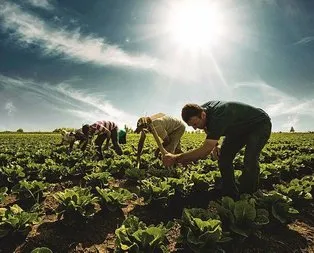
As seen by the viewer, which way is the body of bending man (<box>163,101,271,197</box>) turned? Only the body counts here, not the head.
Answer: to the viewer's left

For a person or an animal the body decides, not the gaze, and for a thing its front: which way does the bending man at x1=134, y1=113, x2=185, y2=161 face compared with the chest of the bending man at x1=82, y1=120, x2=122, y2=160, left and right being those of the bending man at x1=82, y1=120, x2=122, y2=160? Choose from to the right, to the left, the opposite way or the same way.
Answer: the same way

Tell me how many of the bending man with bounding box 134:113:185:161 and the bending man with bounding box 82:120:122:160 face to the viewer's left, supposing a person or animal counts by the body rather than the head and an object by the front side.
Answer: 2

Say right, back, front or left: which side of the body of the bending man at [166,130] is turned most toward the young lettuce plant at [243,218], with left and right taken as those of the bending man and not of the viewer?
left

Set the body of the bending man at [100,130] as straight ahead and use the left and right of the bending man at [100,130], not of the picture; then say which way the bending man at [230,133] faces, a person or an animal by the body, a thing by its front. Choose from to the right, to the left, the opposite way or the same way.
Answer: the same way

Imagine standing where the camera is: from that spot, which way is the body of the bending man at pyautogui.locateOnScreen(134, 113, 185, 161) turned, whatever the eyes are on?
to the viewer's left

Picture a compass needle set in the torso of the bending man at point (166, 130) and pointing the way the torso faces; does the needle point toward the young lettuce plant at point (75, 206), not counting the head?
no

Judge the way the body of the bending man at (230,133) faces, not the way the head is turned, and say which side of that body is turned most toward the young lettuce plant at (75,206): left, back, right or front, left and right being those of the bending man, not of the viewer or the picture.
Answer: front

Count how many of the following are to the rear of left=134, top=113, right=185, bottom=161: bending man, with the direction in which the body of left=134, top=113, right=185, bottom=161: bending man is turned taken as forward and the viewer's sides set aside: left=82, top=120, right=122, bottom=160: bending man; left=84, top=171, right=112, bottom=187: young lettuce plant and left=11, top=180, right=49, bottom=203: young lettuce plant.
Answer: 0

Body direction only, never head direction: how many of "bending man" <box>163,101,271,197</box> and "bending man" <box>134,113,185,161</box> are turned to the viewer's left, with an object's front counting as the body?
2

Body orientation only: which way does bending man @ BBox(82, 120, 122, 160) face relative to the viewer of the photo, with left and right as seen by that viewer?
facing to the left of the viewer

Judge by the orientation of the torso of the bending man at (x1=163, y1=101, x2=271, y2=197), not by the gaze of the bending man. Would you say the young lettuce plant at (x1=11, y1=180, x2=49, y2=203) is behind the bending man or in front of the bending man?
in front

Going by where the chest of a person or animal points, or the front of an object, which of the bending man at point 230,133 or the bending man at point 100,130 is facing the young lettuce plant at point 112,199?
the bending man at point 230,133

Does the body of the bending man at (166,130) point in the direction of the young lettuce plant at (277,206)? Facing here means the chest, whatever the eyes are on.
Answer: no

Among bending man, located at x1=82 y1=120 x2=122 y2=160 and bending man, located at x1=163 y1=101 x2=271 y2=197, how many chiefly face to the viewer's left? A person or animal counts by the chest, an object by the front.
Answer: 2

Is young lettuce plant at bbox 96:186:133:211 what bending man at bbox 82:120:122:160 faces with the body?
no

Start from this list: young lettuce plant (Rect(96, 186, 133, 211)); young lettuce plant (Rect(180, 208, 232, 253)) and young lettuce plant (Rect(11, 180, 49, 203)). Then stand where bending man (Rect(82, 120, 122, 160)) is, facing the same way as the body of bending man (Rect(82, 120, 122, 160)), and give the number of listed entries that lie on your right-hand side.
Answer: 0
